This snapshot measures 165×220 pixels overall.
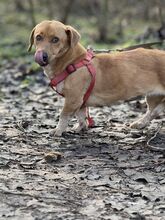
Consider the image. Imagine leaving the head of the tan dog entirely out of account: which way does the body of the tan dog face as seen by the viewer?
to the viewer's left

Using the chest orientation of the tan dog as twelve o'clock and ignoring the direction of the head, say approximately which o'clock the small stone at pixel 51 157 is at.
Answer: The small stone is roughly at 10 o'clock from the tan dog.
